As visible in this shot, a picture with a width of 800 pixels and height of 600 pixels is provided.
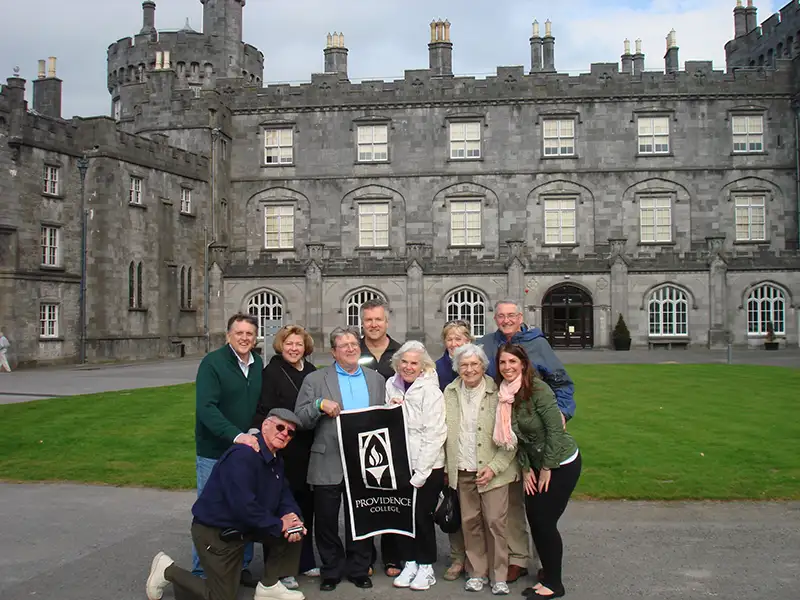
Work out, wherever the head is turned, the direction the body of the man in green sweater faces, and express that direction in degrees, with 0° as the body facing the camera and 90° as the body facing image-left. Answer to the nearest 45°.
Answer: approximately 315°

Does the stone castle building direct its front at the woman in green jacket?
yes

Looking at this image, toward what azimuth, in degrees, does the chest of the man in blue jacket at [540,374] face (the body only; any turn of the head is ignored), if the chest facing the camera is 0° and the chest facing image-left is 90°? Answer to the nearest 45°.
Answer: approximately 45°

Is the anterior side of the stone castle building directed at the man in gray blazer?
yes

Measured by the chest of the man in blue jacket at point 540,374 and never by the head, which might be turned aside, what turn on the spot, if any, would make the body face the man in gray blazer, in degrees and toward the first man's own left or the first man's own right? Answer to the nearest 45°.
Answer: approximately 45° to the first man's own right

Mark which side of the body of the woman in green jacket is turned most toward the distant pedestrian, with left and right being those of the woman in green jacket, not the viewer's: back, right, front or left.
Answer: right
